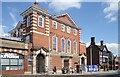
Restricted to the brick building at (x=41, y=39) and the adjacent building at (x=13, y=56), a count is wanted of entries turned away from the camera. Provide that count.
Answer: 0

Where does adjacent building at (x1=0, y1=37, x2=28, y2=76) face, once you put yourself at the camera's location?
facing the viewer and to the right of the viewer

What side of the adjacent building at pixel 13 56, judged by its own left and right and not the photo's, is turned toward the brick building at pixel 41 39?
left

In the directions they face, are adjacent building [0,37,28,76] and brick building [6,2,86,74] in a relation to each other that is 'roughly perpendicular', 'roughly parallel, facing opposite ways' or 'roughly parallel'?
roughly parallel

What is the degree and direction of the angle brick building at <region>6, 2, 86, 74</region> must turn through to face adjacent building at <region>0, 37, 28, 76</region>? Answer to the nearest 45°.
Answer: approximately 90° to its right
